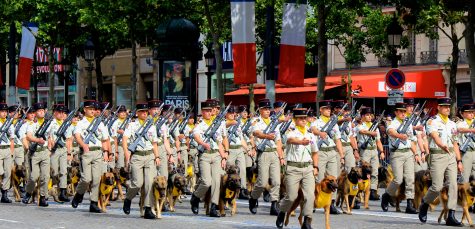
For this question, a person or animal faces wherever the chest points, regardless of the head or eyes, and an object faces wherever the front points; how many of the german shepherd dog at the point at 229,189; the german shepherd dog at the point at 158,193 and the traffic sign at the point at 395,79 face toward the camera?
3

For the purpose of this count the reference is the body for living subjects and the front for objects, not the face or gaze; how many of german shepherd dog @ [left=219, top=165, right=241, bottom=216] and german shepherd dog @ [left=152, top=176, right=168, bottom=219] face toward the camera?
2

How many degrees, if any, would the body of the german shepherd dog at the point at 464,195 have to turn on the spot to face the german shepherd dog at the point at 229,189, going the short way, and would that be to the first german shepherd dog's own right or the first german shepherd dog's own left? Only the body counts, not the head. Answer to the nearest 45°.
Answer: approximately 135° to the first german shepherd dog's own right

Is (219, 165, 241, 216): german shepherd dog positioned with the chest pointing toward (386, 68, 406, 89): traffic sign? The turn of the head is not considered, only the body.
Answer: no

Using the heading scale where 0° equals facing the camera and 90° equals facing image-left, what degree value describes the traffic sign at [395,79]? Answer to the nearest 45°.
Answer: approximately 0°

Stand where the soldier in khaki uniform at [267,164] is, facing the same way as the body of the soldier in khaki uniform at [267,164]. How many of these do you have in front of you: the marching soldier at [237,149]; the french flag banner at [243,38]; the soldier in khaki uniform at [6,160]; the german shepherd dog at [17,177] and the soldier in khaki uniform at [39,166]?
0

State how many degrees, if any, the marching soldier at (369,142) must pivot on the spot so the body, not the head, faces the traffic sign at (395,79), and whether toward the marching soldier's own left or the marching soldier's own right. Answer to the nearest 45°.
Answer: approximately 135° to the marching soldier's own left

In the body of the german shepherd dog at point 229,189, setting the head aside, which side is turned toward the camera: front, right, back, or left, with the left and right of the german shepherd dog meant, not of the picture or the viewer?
front

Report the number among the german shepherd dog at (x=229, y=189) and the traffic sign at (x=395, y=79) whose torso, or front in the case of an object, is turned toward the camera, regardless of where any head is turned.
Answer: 2

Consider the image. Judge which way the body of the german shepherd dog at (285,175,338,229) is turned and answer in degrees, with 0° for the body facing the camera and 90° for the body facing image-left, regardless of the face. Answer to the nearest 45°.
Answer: approximately 315°

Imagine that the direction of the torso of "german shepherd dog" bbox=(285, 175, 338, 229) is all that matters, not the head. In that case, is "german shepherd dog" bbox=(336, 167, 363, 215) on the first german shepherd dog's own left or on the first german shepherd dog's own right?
on the first german shepherd dog's own left

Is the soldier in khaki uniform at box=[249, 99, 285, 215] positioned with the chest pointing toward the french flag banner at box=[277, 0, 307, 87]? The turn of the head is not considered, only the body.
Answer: no
